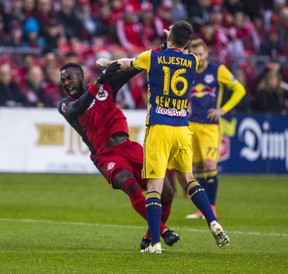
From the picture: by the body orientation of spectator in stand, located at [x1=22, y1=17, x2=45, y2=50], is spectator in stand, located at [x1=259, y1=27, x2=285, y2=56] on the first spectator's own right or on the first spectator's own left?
on the first spectator's own left

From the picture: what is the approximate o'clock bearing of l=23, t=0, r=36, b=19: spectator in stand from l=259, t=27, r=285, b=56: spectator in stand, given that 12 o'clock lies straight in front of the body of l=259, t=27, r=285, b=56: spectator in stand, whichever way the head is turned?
l=23, t=0, r=36, b=19: spectator in stand is roughly at 2 o'clock from l=259, t=27, r=285, b=56: spectator in stand.

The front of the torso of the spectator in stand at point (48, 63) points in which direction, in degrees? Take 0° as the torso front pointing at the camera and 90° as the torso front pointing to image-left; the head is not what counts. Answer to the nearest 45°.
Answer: approximately 0°

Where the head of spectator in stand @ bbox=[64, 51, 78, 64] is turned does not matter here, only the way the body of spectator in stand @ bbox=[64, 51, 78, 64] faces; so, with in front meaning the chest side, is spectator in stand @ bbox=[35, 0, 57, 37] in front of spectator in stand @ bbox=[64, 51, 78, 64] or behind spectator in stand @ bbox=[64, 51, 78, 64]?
behind

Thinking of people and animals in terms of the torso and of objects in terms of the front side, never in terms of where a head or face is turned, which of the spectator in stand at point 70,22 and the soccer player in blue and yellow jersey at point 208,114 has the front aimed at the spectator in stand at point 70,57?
the spectator in stand at point 70,22

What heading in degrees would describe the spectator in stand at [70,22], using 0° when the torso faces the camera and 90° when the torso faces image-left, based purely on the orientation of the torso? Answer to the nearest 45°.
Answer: approximately 0°
